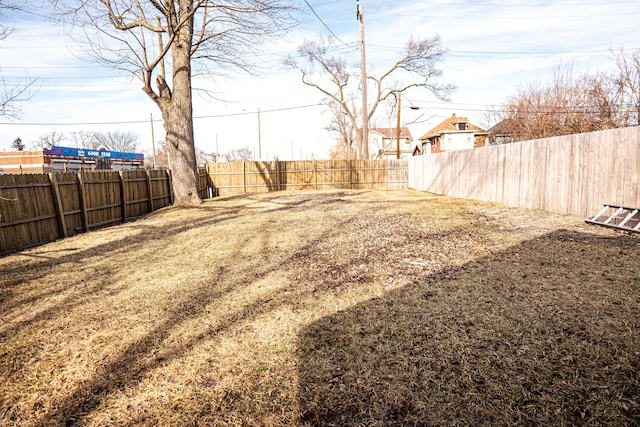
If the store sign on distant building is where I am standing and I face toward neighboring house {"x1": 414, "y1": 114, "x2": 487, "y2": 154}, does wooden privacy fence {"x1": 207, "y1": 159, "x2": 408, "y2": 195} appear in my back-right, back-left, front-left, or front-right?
front-right

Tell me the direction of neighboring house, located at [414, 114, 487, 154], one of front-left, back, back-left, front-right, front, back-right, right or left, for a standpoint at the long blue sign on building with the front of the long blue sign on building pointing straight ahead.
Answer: left

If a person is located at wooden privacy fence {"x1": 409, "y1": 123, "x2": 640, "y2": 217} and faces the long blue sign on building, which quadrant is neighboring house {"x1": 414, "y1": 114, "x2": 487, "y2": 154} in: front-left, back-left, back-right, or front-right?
front-right

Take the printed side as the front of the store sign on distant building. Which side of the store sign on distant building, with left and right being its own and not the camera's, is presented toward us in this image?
front

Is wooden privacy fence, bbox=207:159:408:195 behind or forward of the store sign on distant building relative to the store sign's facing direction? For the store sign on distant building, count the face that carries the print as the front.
forward

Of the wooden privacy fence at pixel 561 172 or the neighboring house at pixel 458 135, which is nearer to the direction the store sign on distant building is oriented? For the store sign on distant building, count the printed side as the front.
the wooden privacy fence

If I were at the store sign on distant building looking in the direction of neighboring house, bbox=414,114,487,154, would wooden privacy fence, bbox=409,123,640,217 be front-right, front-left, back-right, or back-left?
front-right

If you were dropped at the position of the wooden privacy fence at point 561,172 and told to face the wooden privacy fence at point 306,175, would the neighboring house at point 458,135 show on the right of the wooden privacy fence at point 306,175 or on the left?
right

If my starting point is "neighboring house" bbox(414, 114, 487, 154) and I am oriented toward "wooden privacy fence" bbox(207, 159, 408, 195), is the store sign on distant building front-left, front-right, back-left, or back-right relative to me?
front-right

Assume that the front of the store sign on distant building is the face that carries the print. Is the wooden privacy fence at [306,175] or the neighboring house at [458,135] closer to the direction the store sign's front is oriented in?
the wooden privacy fence

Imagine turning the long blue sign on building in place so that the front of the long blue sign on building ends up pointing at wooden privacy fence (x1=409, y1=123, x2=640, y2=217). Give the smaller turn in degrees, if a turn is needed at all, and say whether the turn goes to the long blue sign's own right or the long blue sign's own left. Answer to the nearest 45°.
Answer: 0° — it already faces it
